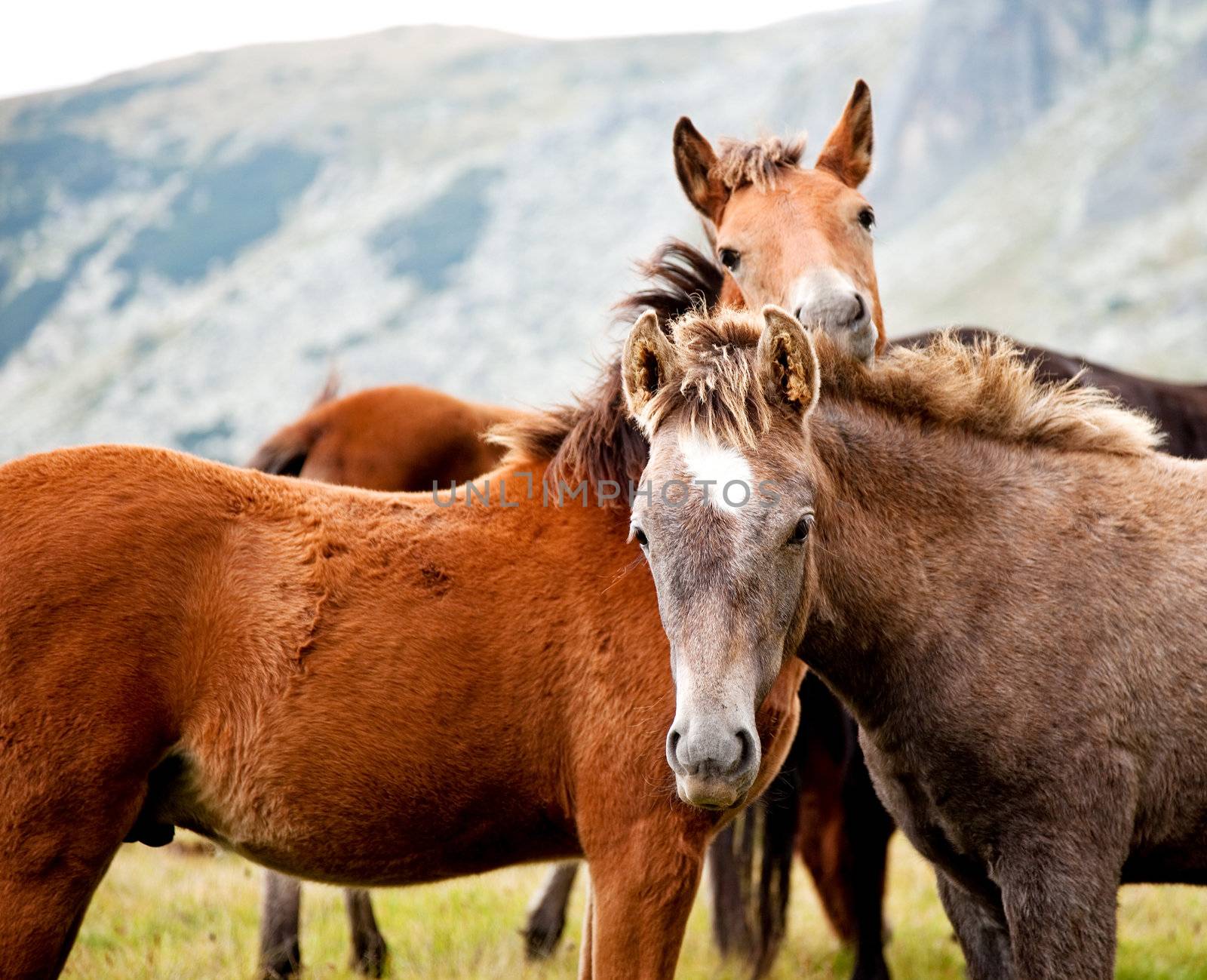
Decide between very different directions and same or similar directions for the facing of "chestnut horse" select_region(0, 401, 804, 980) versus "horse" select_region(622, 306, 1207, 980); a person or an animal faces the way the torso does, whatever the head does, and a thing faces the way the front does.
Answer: very different directions

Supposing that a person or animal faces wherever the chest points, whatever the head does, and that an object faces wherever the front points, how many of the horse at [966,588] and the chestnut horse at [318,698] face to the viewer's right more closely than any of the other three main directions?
1

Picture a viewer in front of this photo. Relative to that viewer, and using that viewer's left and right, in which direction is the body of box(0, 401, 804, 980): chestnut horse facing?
facing to the right of the viewer

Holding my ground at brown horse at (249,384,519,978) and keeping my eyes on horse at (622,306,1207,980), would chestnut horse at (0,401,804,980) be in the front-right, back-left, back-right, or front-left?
front-right

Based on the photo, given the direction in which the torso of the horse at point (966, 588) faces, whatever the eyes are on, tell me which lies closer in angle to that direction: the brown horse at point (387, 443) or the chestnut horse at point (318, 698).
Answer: the chestnut horse

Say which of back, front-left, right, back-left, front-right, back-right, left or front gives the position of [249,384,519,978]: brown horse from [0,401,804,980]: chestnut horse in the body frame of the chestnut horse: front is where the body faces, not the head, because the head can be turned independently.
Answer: left

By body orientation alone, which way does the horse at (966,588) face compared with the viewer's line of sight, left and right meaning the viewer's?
facing the viewer and to the left of the viewer

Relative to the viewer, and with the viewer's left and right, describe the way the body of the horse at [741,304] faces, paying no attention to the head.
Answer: facing the viewer and to the right of the viewer

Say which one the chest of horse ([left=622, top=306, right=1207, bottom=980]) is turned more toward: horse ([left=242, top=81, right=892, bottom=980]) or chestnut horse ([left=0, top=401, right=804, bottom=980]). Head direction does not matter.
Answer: the chestnut horse
